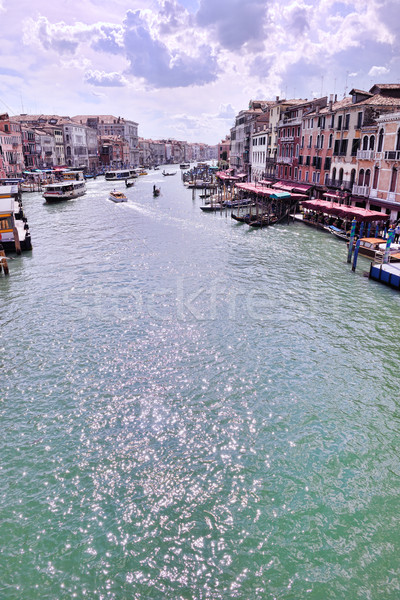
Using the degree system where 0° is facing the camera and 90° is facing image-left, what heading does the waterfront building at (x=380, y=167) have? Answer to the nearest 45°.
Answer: approximately 45°

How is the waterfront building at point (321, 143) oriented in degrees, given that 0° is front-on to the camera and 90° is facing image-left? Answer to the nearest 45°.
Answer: approximately 45°

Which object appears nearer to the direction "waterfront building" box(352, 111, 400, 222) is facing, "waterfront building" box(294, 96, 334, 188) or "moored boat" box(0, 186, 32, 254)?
the moored boat

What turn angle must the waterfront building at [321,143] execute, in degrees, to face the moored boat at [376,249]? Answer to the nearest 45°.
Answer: approximately 45° to its left

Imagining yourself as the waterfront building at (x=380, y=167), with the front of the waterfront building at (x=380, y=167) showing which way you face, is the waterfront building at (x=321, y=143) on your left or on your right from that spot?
on your right

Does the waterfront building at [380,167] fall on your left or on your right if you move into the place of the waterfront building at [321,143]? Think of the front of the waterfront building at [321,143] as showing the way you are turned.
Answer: on your left

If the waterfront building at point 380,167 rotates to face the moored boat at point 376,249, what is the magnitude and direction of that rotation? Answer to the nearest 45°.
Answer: approximately 45° to its left

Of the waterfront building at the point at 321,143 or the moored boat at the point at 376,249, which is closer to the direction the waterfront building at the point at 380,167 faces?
the moored boat

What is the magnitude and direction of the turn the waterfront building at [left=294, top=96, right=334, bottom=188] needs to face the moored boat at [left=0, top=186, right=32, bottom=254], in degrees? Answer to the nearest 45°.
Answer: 0° — it already faces it
